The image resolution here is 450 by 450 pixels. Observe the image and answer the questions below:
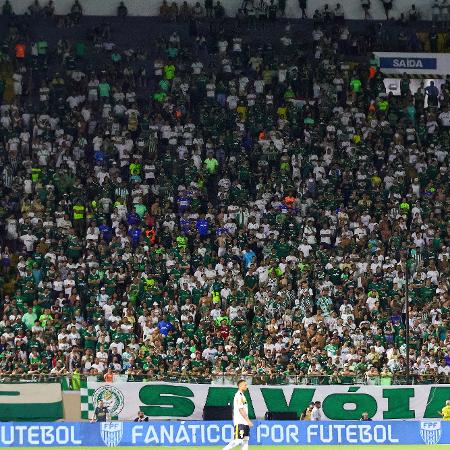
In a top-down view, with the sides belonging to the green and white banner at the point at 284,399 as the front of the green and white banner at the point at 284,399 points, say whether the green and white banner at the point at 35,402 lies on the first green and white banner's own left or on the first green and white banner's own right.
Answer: on the first green and white banner's own right

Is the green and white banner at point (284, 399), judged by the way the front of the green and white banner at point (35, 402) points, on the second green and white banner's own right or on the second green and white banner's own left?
on the second green and white banner's own left

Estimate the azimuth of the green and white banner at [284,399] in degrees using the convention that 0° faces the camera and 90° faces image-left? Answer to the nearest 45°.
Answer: approximately 0°

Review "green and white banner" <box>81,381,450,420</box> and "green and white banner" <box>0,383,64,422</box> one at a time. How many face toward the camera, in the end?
2

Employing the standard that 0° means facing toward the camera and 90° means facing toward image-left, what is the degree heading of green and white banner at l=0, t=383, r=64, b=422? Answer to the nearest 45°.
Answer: approximately 0°

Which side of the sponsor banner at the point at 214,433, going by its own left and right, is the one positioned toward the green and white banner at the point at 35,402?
right

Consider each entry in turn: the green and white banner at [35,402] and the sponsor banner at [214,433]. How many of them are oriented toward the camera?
2
